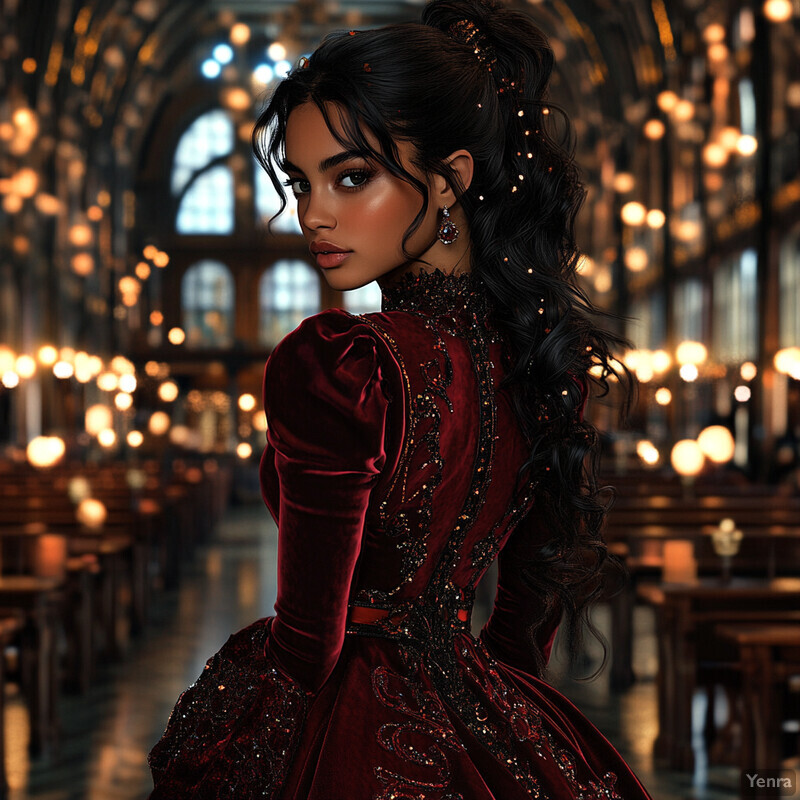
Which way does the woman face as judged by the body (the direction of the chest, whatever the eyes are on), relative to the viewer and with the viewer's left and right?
facing away from the viewer and to the left of the viewer

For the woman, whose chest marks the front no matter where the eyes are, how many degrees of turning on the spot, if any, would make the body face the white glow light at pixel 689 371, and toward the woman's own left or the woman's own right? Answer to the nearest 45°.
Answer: approximately 45° to the woman's own right

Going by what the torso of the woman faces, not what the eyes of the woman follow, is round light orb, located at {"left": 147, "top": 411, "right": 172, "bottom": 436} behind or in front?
in front

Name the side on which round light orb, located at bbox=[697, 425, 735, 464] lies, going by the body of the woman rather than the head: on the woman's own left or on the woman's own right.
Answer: on the woman's own right

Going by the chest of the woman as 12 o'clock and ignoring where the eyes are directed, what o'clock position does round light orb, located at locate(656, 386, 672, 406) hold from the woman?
The round light orb is roughly at 2 o'clock from the woman.

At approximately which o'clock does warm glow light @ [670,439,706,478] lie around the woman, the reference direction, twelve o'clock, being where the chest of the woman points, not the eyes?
The warm glow light is roughly at 2 o'clock from the woman.

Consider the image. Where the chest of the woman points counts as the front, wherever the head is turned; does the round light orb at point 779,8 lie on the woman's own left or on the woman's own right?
on the woman's own right

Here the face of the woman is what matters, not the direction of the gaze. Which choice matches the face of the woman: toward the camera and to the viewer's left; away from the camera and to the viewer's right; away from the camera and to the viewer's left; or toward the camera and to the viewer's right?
toward the camera and to the viewer's left

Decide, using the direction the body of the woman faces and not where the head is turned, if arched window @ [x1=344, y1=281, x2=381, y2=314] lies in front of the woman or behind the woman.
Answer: in front

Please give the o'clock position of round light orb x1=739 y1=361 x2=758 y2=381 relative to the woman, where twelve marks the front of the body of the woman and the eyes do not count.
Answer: The round light orb is roughly at 2 o'clock from the woman.

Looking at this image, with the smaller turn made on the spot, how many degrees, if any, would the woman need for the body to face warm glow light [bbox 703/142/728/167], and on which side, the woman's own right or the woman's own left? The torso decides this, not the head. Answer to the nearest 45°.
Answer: approximately 45° to the woman's own right
